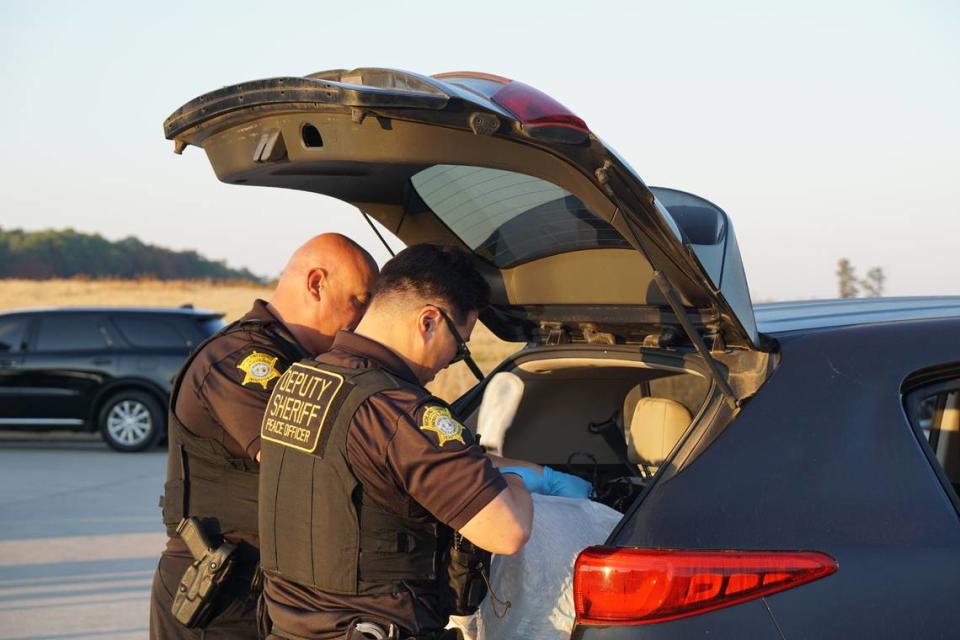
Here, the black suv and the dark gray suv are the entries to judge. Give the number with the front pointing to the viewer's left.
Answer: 1

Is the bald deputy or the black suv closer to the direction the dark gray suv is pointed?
the black suv

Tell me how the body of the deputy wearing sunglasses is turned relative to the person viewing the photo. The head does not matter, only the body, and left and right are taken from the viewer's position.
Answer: facing away from the viewer and to the right of the viewer

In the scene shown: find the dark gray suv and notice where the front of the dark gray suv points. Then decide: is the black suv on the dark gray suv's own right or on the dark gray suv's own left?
on the dark gray suv's own left

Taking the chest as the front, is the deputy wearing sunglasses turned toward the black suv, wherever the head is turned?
no

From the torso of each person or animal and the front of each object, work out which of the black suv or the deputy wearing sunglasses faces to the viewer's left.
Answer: the black suv

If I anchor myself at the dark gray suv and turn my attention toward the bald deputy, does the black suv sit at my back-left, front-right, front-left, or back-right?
front-right

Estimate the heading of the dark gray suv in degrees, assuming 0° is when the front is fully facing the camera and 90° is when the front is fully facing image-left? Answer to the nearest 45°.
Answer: approximately 225°

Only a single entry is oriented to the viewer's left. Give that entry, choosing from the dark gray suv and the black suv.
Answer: the black suv

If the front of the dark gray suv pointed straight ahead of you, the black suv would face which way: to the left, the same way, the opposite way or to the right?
the opposite way

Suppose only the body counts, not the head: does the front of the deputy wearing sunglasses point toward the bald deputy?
no

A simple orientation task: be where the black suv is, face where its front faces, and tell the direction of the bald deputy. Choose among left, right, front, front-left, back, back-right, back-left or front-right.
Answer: left

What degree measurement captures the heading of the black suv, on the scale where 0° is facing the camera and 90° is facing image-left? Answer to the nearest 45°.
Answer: approximately 90°

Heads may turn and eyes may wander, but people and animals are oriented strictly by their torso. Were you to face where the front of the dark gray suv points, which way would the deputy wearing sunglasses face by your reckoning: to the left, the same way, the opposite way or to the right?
the same way
